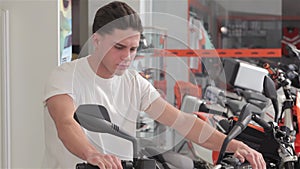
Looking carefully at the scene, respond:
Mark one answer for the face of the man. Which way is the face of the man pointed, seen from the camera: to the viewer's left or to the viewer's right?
to the viewer's right

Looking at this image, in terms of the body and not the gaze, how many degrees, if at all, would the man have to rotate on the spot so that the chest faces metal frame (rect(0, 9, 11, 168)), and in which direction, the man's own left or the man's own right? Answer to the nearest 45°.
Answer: approximately 180°

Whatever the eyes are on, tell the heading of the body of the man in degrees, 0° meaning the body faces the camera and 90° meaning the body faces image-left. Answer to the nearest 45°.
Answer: approximately 315°
